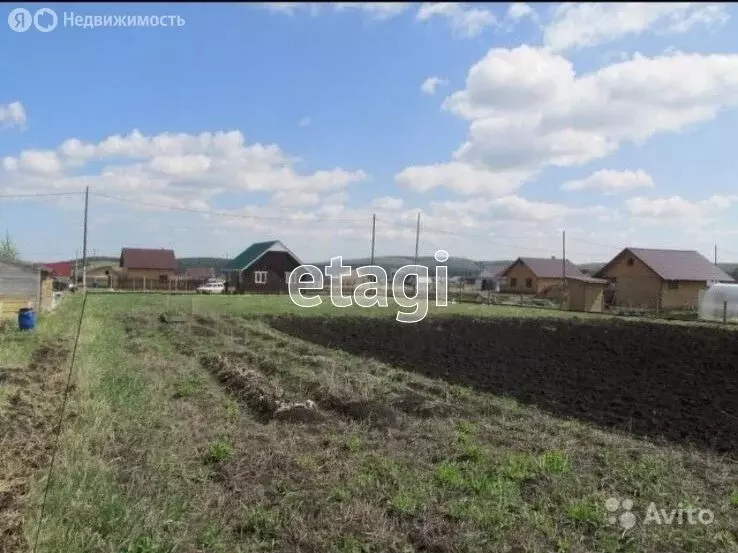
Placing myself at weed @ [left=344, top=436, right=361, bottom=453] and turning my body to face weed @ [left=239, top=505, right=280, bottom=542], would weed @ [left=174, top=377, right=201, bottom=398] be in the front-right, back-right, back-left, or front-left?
back-right

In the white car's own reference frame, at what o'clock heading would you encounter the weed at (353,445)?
The weed is roughly at 9 o'clock from the white car.

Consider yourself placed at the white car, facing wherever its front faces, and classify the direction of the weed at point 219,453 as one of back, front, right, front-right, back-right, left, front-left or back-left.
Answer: left

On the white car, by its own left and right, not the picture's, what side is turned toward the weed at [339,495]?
left

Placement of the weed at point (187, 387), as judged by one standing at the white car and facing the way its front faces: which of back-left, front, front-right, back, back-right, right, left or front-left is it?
left

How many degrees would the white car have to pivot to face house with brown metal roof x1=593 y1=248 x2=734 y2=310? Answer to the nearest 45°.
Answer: approximately 135° to its left

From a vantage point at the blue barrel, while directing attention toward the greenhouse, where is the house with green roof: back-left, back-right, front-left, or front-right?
front-left

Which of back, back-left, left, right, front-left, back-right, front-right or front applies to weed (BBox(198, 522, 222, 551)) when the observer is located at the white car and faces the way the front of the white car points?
left

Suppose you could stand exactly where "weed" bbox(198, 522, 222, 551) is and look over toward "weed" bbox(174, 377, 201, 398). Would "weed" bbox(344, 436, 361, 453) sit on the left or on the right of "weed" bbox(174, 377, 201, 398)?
right

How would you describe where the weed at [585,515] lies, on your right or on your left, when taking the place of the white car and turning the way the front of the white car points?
on your left

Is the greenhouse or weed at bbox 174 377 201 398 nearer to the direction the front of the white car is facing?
the weed

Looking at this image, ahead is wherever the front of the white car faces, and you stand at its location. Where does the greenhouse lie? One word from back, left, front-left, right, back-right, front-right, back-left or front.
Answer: back-left

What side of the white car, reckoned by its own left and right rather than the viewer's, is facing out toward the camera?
left

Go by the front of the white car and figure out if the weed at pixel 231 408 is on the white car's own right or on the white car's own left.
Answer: on the white car's own left

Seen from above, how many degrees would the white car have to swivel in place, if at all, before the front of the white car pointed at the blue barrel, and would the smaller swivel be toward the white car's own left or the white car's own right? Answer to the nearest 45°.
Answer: approximately 90° to the white car's own left
